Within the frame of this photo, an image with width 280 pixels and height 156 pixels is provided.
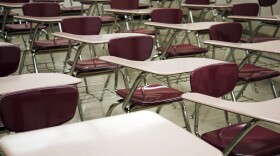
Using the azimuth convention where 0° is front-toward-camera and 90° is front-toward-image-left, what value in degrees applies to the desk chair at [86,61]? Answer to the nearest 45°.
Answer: approximately 315°

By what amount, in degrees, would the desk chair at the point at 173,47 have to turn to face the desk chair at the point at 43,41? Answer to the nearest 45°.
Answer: approximately 135° to its right

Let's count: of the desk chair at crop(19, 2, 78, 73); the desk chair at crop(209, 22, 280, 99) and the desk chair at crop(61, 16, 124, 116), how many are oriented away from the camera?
0

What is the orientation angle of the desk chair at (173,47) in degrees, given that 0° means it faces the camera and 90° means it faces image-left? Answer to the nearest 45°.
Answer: approximately 315°

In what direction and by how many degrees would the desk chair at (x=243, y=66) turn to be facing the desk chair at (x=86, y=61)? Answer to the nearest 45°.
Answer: approximately 135° to its right

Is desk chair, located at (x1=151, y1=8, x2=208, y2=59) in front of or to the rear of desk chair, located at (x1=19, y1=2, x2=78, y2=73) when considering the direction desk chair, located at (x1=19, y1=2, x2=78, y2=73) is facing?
in front

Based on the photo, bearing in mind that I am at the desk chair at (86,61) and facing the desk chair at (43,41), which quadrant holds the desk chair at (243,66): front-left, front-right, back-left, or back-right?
back-right

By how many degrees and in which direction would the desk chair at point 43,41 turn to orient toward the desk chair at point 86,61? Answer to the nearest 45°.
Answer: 0° — it already faces it

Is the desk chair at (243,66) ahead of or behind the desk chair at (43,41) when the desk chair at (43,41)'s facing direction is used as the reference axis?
ahead

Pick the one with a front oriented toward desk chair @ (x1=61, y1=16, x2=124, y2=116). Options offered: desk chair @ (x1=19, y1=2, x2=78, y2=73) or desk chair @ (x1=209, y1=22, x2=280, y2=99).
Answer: desk chair @ (x1=19, y1=2, x2=78, y2=73)

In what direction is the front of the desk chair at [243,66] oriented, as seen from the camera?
facing the viewer and to the right of the viewer
